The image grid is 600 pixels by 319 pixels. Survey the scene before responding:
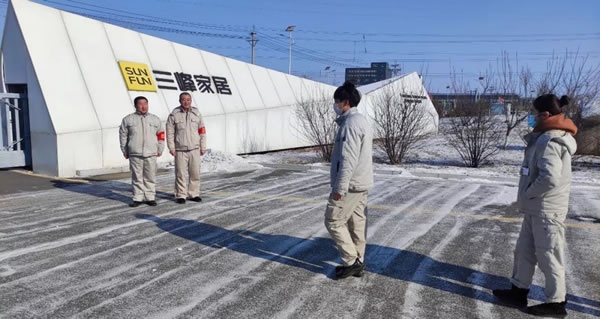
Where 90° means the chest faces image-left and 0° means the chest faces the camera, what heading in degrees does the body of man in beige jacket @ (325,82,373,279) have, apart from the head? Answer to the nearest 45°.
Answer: approximately 90°

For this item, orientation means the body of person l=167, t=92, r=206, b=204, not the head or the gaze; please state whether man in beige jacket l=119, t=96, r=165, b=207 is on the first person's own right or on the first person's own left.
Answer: on the first person's own right

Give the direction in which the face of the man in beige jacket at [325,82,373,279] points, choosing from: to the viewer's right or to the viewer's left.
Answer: to the viewer's left

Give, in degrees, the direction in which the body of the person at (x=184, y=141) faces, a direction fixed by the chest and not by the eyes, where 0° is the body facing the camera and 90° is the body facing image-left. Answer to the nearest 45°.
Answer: approximately 0°

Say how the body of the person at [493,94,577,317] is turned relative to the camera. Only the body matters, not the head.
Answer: to the viewer's left

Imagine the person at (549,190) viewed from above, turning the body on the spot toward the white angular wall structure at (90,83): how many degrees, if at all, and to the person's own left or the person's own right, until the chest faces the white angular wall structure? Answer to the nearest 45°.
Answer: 0° — they already face it
